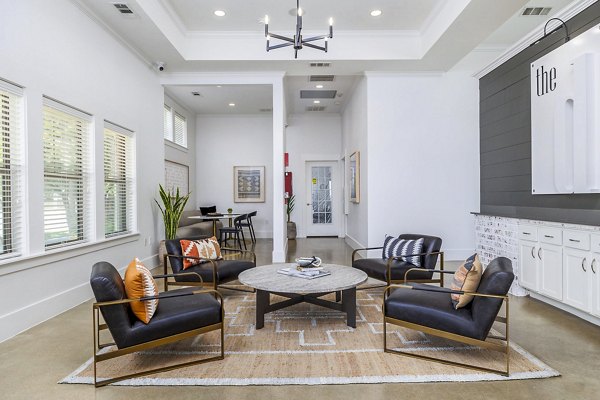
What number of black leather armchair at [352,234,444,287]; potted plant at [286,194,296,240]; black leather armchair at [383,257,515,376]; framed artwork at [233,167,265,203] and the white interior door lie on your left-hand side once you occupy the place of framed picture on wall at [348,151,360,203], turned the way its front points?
2

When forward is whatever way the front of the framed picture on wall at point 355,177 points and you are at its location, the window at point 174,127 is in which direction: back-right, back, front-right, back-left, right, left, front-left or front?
front

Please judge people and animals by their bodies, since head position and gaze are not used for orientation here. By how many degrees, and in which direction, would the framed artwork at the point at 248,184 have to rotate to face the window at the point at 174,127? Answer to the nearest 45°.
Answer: approximately 45° to its right

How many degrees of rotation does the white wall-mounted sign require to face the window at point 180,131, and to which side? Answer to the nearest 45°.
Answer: approximately 45° to its right

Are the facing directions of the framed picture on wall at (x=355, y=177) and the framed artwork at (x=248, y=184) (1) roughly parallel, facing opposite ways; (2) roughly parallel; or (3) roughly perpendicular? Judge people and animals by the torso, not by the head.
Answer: roughly perpendicular

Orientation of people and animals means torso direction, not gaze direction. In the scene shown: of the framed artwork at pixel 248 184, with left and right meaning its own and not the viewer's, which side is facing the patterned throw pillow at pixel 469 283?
front

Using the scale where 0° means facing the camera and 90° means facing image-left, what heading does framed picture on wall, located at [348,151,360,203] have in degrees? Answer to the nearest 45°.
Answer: approximately 90°

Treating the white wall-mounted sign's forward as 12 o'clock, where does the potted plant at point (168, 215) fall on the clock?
The potted plant is roughly at 1 o'clock from the white wall-mounted sign.

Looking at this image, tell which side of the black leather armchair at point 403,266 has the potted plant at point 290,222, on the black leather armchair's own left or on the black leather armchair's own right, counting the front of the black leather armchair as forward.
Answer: on the black leather armchair's own right

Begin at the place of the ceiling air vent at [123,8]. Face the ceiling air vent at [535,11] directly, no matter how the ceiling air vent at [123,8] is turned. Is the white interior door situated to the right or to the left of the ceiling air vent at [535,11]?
left

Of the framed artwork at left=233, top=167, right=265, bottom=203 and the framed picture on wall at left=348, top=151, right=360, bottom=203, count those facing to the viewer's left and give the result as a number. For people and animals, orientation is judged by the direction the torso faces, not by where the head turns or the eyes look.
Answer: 1

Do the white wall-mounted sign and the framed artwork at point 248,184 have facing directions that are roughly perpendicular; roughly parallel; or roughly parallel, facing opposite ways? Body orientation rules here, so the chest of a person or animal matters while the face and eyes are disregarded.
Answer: roughly perpendicular

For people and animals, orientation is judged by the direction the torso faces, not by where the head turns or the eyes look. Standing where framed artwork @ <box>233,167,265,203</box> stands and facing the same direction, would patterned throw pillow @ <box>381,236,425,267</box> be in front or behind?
in front

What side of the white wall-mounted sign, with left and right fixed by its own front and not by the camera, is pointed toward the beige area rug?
front

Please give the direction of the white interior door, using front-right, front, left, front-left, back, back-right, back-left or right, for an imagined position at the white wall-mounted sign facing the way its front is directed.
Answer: right

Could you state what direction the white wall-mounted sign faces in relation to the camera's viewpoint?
facing the viewer and to the left of the viewer

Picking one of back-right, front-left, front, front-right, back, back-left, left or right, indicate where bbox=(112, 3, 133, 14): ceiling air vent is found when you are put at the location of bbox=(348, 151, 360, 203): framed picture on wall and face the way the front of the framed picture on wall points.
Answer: front-left

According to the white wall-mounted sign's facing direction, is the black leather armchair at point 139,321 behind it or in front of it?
in front

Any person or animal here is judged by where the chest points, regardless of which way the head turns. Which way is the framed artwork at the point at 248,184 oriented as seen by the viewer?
toward the camera
